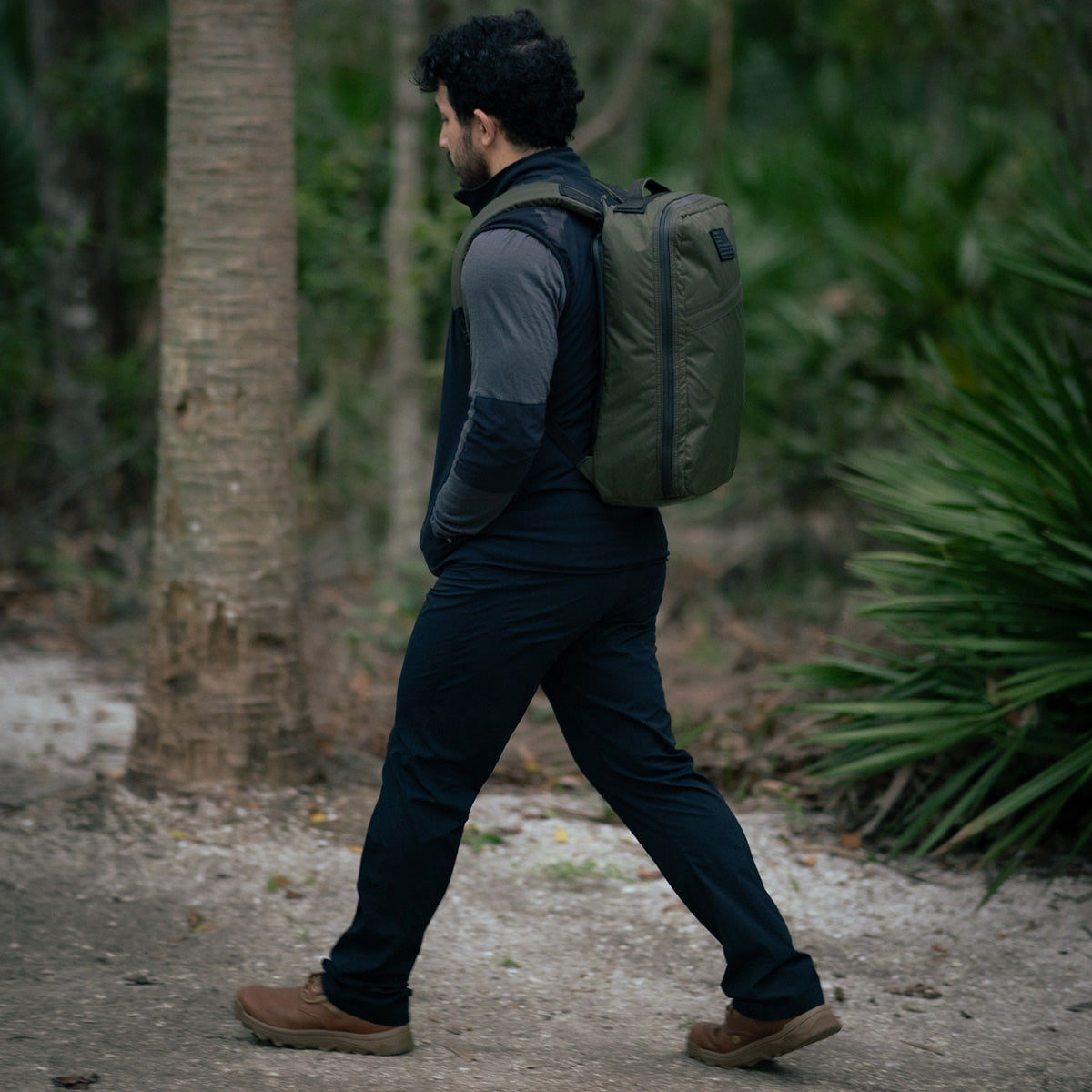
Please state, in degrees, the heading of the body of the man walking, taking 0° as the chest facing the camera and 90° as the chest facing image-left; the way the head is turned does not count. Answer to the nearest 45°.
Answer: approximately 90°

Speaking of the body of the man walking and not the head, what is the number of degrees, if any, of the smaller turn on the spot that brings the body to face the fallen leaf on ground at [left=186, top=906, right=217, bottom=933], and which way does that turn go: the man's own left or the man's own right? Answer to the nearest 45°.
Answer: approximately 45° to the man's own right

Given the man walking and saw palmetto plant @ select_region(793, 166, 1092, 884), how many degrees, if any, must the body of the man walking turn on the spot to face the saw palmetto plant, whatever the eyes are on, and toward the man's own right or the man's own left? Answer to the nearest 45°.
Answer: approximately 135° to the man's own right

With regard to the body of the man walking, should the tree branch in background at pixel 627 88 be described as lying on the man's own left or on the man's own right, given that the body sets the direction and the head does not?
on the man's own right

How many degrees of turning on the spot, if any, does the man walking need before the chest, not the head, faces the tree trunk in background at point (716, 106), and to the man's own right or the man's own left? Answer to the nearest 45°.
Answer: approximately 90° to the man's own right

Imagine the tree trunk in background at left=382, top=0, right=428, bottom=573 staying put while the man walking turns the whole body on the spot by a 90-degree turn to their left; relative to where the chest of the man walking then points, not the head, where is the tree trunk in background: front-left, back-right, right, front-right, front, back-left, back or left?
back

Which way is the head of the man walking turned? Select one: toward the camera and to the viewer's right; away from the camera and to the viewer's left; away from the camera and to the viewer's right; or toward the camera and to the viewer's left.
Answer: away from the camera and to the viewer's left

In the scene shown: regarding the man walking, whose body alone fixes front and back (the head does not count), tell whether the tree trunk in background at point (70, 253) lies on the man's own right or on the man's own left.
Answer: on the man's own right

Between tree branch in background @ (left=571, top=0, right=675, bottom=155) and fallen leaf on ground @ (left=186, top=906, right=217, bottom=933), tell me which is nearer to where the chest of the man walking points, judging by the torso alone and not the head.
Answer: the fallen leaf on ground
